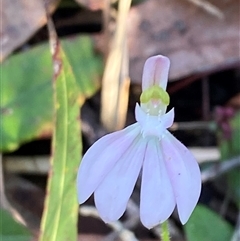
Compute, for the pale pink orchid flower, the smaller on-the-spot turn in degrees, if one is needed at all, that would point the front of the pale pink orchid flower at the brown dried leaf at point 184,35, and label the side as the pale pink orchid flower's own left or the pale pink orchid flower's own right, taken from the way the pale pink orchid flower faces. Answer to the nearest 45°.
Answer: approximately 180°

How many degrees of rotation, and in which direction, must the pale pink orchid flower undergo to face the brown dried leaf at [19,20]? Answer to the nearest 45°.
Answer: approximately 180°

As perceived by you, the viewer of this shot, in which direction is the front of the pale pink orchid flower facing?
facing the viewer

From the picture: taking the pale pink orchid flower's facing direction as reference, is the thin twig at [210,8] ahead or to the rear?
to the rear
